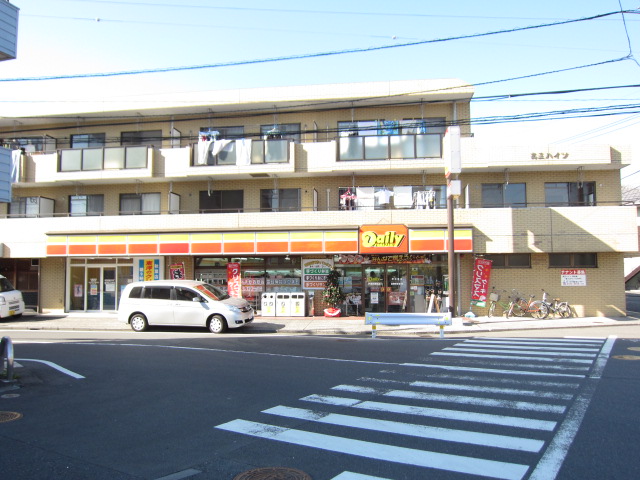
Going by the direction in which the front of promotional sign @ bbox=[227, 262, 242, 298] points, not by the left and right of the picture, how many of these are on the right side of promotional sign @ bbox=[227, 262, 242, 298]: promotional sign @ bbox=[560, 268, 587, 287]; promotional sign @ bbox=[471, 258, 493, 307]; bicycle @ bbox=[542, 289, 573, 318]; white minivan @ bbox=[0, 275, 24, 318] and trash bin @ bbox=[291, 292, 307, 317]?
1

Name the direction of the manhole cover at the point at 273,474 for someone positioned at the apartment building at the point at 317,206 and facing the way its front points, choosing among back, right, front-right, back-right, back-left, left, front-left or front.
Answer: front

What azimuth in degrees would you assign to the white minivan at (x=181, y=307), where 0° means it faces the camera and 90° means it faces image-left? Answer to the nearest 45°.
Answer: approximately 315°

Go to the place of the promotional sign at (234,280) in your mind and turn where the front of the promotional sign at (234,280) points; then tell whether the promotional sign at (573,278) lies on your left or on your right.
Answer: on your left

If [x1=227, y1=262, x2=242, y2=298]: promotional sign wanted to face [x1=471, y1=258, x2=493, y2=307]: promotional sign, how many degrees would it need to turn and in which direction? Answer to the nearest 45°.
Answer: approximately 90° to its left

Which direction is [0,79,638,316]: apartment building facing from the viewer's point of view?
toward the camera

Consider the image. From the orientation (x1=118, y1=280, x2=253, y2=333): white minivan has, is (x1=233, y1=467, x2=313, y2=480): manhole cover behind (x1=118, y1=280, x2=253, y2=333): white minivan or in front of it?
in front

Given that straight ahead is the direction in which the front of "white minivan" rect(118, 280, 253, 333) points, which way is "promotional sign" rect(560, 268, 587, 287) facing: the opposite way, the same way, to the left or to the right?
to the right

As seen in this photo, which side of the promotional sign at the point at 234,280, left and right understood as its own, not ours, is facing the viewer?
front

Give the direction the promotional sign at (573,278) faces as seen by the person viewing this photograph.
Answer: facing the viewer

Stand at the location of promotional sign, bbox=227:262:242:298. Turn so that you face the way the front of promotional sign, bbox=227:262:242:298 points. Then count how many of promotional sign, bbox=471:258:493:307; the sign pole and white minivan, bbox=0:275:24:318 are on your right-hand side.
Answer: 1

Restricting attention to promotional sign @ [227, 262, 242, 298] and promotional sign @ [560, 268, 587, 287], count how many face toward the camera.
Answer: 2
